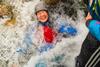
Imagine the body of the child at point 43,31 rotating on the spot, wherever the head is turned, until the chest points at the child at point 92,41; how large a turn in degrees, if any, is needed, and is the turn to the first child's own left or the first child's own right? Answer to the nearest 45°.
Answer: approximately 45° to the first child's own left

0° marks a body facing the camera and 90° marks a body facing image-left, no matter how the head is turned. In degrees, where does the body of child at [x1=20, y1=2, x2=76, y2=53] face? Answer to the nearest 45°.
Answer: approximately 0°
